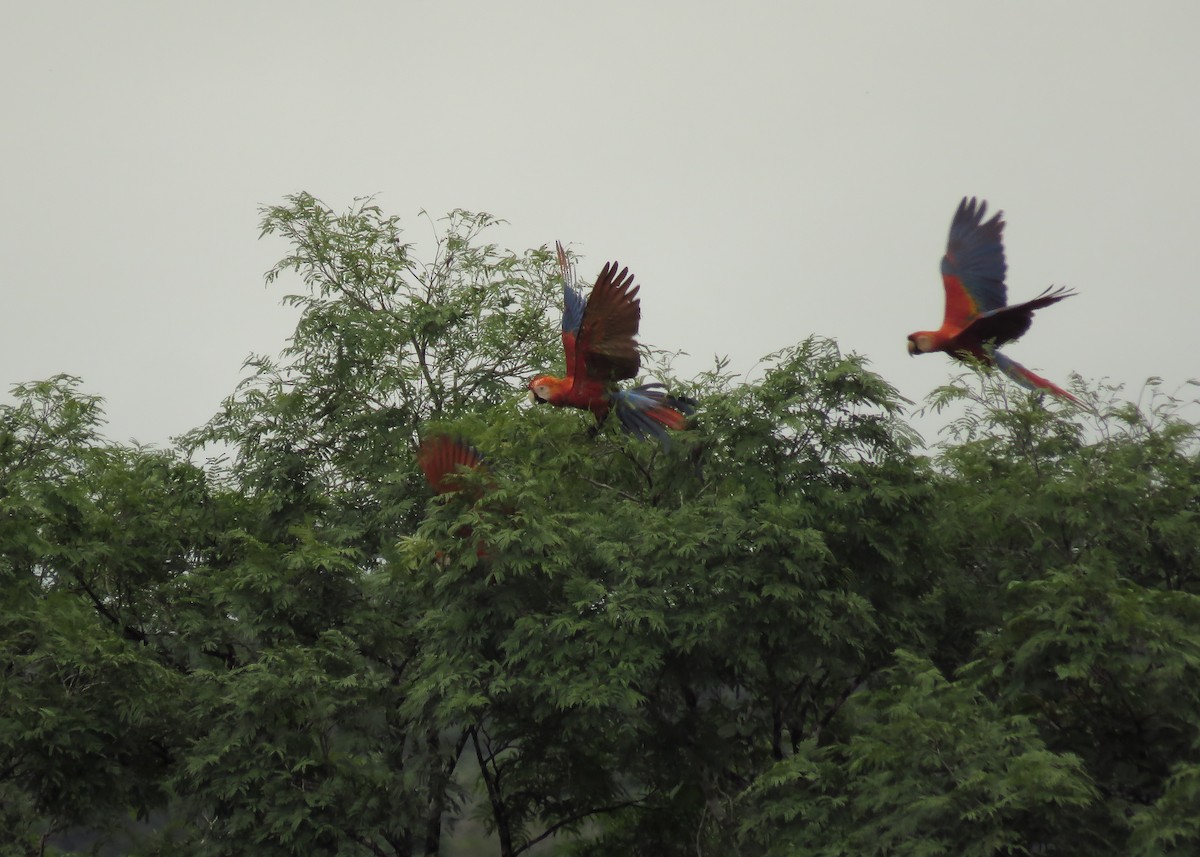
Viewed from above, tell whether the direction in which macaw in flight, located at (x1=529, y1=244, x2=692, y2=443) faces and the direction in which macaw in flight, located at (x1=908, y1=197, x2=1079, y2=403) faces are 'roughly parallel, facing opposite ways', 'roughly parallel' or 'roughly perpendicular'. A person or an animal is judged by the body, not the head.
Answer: roughly parallel

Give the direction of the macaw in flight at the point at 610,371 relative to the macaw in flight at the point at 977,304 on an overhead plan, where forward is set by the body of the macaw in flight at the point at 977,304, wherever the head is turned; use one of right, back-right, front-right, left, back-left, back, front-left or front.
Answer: front-left

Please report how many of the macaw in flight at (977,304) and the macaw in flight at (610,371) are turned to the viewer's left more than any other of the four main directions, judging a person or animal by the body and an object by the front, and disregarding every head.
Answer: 2

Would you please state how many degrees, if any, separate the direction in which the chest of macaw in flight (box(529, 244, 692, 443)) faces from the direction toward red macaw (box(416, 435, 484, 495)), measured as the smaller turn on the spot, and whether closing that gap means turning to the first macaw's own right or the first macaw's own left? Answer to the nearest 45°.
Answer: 0° — it already faces it

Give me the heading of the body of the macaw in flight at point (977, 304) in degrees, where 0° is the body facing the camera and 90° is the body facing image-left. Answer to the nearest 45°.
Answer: approximately 90°

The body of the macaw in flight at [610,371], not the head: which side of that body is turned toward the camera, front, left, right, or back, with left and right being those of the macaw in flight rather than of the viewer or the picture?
left

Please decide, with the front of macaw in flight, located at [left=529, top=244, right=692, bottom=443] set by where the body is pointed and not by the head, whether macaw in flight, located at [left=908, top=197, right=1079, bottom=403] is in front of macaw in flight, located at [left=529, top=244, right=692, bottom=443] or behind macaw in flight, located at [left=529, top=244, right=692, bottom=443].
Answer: behind
